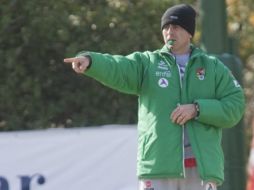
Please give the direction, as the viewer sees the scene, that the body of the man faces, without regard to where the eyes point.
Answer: toward the camera

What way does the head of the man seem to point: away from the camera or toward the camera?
toward the camera
